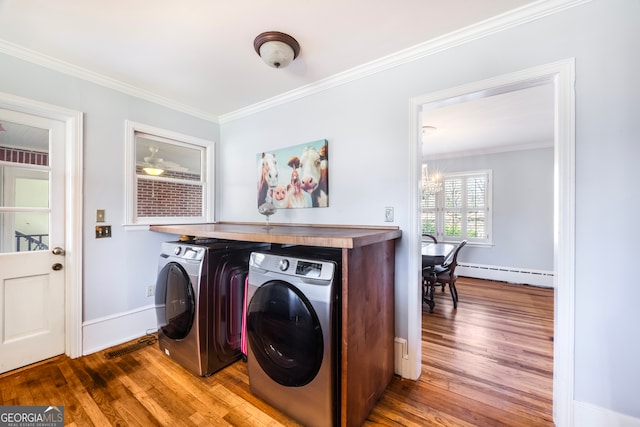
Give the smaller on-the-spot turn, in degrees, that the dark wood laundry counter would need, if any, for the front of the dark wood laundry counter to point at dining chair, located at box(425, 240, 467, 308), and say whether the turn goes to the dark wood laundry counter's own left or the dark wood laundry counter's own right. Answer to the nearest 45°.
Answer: approximately 180°

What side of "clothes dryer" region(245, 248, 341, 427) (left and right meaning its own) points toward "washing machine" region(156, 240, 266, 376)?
right

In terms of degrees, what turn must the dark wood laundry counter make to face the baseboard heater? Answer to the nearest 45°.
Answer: approximately 180°

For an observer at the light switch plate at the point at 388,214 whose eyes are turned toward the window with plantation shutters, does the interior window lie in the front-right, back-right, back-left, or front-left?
back-left

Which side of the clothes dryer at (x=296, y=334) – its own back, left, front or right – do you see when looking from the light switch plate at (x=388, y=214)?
back

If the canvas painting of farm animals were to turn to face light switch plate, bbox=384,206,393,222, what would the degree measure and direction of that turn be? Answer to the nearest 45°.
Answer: approximately 90° to its left

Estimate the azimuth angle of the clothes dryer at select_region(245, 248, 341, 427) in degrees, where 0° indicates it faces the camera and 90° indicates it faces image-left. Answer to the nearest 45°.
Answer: approximately 45°

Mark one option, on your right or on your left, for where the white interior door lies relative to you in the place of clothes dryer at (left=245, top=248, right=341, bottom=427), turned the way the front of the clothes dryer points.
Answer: on your right

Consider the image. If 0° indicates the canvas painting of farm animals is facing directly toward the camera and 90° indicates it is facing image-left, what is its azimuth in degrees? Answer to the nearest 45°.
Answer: approximately 45°
